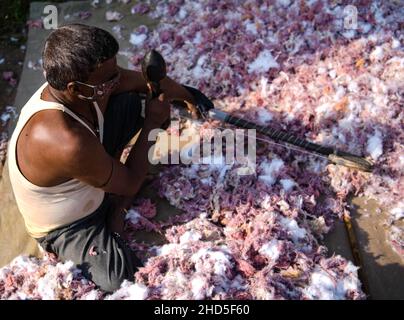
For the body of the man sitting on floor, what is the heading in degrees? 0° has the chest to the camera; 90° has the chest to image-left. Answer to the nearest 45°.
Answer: approximately 270°

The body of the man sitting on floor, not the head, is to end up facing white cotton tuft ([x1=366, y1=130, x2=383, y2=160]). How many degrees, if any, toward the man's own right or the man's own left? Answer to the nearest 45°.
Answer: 0° — they already face it

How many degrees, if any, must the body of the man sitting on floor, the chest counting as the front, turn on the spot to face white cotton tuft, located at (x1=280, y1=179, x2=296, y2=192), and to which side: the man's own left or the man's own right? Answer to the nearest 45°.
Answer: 0° — they already face it

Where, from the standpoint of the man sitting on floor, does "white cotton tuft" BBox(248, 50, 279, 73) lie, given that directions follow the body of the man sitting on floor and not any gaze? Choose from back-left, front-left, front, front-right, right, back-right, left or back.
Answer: front-left

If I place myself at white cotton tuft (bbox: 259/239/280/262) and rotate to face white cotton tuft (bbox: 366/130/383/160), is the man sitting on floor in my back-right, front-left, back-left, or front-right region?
back-left
